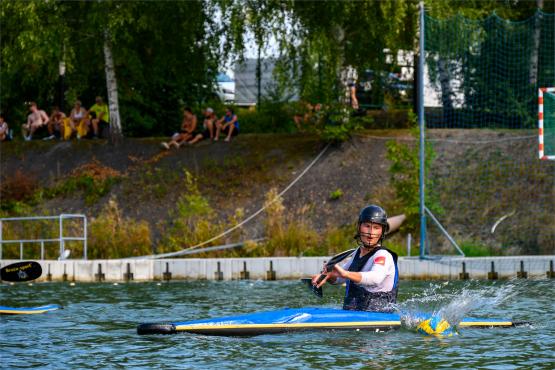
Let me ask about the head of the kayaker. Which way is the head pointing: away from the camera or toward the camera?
toward the camera

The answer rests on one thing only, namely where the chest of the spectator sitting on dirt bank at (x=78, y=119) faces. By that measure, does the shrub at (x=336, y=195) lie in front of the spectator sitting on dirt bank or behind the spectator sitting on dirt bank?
in front

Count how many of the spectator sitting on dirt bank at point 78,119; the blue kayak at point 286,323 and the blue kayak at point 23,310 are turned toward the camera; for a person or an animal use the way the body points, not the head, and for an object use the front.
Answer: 1

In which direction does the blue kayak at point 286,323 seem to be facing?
to the viewer's left

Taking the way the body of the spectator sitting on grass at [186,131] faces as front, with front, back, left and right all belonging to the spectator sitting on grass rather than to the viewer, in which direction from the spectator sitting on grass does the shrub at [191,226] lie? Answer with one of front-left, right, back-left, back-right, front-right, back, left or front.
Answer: front-left

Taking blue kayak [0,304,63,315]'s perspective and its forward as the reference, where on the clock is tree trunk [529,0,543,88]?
The tree trunk is roughly at 11 o'clock from the blue kayak.

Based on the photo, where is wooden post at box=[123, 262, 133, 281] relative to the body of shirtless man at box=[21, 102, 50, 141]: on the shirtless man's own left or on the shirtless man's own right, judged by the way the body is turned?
on the shirtless man's own left

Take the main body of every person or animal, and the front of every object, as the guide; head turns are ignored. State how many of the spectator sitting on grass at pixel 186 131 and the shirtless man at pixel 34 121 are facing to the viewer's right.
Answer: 0

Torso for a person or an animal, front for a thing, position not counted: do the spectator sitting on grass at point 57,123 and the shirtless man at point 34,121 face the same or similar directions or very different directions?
same or similar directions

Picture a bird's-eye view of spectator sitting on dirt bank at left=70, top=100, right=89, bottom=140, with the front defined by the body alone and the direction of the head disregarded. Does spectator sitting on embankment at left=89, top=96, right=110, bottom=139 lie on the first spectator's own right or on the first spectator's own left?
on the first spectator's own left

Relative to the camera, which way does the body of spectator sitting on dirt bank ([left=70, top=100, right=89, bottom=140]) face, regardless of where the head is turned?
toward the camera

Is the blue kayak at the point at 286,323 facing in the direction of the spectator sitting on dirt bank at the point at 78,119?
no

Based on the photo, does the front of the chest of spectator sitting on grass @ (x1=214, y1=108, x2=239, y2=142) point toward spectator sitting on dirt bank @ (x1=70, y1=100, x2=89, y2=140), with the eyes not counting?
no

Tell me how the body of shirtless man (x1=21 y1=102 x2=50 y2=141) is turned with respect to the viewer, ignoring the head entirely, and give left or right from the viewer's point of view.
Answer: facing the viewer and to the left of the viewer

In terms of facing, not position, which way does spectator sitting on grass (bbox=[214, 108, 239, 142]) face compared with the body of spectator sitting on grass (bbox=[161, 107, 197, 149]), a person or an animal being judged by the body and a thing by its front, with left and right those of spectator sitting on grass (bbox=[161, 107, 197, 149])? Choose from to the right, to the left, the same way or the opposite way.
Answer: the same way

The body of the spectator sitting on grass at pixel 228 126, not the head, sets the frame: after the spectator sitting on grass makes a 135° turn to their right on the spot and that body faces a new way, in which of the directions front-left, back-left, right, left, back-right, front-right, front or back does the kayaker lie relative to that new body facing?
back

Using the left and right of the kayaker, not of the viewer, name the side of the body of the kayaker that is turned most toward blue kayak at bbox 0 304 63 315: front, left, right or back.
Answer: right

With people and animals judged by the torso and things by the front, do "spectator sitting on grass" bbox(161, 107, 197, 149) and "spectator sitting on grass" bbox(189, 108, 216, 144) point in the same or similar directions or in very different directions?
same or similar directions

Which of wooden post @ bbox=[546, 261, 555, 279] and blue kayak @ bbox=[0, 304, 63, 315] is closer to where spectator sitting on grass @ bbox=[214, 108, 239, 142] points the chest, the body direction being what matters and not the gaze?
the blue kayak
